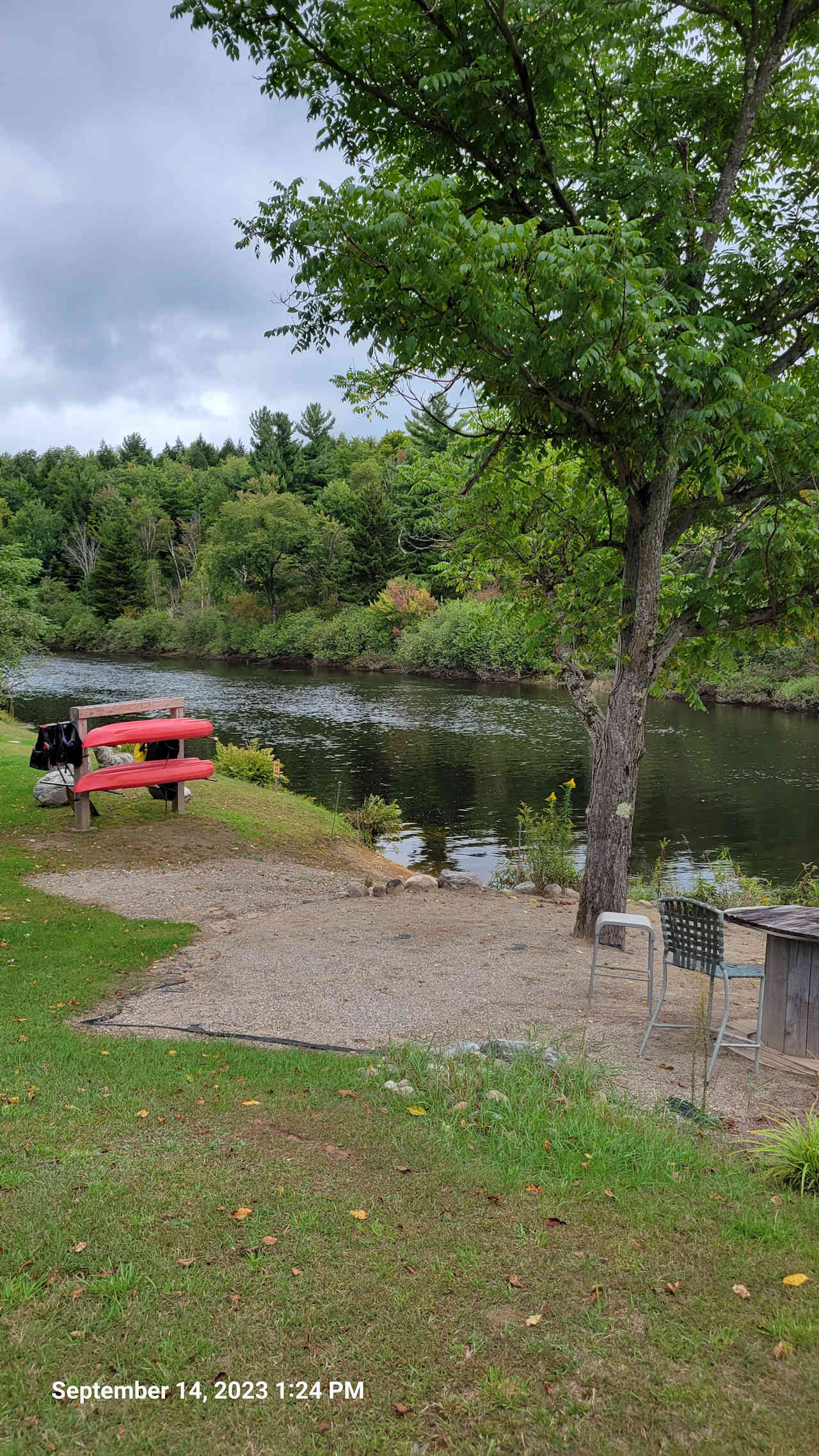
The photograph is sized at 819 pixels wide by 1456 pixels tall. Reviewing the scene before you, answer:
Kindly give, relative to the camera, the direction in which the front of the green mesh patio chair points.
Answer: facing away from the viewer and to the right of the viewer

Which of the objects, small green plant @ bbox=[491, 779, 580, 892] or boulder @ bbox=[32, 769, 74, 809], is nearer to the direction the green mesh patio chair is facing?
the small green plant

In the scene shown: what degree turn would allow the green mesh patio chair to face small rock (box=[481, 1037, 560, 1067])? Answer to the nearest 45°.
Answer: approximately 180°

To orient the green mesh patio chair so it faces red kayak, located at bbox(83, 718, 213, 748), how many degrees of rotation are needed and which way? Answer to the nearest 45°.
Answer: approximately 90° to its left

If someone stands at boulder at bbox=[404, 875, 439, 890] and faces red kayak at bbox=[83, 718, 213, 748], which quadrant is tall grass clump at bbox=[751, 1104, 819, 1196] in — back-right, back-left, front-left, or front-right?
back-left
